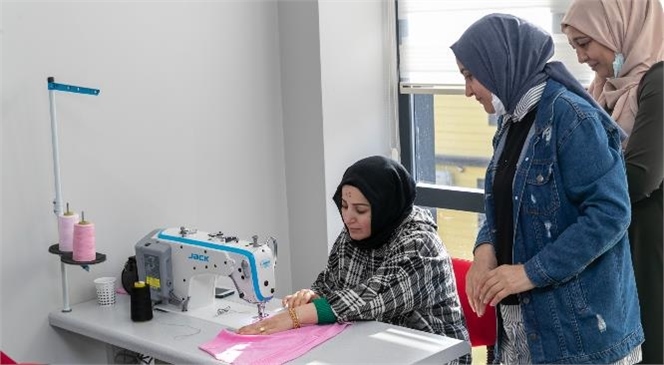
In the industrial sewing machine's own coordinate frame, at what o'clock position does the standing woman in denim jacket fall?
The standing woman in denim jacket is roughly at 3 o'clock from the industrial sewing machine.

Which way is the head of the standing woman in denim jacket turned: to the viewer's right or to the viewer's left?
to the viewer's left

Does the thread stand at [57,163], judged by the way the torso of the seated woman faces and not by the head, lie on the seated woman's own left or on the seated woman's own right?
on the seated woman's own right

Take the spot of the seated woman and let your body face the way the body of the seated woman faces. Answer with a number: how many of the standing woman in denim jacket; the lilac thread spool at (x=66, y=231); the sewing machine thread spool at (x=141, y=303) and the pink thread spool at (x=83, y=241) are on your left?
1

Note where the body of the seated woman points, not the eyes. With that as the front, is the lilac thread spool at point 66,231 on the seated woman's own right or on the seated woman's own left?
on the seated woman's own right

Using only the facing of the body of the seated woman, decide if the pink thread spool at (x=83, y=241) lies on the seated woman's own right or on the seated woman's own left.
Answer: on the seated woman's own right

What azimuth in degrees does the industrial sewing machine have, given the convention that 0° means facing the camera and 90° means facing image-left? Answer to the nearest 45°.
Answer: approximately 225°

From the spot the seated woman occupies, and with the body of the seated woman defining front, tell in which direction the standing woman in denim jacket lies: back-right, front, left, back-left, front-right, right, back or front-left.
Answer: left

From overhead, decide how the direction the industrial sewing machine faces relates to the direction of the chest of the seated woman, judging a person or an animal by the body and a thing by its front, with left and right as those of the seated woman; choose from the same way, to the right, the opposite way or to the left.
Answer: the opposite way

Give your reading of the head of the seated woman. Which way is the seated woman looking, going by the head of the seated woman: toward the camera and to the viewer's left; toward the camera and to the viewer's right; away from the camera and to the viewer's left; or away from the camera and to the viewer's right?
toward the camera and to the viewer's left

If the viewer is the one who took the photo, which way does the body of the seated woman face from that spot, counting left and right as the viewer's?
facing the viewer and to the left of the viewer
